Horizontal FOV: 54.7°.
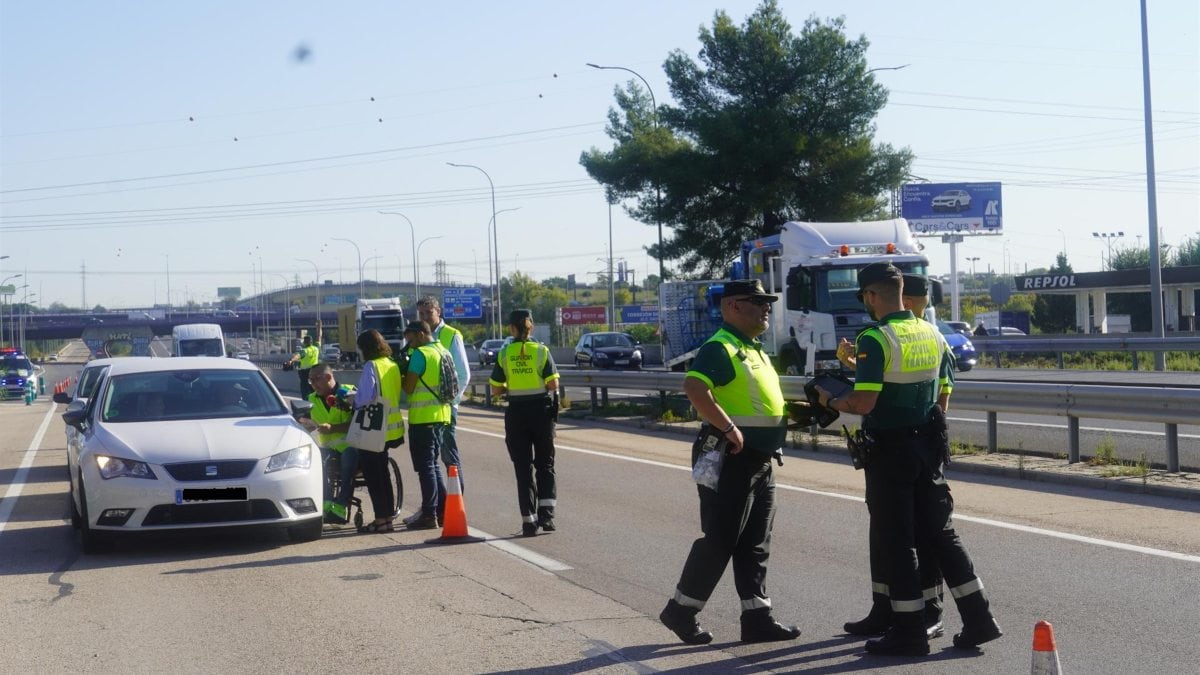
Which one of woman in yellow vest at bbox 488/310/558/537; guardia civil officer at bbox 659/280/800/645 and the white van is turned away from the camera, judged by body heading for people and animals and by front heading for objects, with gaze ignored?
the woman in yellow vest

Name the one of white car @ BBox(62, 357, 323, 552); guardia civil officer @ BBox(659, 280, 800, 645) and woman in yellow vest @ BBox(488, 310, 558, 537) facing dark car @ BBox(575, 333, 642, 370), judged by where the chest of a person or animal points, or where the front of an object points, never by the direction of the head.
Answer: the woman in yellow vest

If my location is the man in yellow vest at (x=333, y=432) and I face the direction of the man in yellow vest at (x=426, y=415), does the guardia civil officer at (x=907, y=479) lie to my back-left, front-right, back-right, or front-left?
front-right

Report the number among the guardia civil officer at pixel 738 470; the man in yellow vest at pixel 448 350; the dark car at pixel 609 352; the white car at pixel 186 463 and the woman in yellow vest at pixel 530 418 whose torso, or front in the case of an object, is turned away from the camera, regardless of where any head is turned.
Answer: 1

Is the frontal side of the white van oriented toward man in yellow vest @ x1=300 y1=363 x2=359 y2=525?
yes

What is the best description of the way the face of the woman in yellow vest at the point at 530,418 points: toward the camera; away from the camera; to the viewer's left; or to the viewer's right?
away from the camera

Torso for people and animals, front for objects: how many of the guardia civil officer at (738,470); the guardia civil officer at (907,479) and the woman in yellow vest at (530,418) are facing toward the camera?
0

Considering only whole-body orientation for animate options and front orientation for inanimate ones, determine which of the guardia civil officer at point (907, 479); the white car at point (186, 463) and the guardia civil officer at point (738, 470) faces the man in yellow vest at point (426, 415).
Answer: the guardia civil officer at point (907, 479)

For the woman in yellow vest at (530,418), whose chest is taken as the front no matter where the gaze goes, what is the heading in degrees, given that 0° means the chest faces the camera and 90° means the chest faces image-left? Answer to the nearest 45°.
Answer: approximately 180°

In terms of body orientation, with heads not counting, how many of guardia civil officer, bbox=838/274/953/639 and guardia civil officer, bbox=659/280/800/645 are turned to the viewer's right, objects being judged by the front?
1

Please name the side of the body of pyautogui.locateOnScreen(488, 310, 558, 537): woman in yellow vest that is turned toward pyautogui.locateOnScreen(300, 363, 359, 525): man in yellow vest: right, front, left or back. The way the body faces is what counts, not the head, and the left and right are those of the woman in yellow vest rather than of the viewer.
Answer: left

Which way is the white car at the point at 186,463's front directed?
toward the camera

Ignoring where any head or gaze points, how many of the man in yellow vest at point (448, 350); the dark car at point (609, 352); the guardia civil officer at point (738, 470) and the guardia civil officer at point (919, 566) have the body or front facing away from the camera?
0

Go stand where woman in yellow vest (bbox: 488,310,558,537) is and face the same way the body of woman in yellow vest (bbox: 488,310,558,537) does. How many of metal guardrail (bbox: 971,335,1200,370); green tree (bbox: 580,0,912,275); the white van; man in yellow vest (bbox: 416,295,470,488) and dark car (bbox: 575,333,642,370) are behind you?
0

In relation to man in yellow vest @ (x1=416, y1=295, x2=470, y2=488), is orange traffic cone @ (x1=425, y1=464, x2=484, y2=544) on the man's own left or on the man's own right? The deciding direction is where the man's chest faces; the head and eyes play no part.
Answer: on the man's own left

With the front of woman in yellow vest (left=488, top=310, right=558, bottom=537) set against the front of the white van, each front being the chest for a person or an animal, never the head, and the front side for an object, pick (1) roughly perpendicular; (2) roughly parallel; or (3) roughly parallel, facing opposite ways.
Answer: roughly parallel, facing opposite ways

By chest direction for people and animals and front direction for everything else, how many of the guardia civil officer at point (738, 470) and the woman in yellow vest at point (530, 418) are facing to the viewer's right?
1
